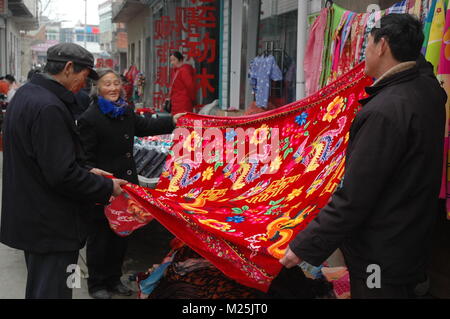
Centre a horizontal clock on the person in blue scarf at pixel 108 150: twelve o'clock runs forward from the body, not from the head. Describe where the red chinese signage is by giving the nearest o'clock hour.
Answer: The red chinese signage is roughly at 8 o'clock from the person in blue scarf.

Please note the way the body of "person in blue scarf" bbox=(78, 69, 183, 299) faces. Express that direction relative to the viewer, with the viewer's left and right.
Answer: facing the viewer and to the right of the viewer

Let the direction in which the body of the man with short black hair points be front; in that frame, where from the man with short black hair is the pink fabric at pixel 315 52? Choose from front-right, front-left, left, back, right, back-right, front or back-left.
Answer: front-right

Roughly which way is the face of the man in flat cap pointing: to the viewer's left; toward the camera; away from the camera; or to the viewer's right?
to the viewer's right

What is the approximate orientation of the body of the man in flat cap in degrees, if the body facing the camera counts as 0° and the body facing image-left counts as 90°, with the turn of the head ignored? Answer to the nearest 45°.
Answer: approximately 270°

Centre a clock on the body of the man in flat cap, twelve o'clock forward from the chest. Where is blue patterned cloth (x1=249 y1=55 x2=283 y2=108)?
The blue patterned cloth is roughly at 10 o'clock from the man in flat cap.

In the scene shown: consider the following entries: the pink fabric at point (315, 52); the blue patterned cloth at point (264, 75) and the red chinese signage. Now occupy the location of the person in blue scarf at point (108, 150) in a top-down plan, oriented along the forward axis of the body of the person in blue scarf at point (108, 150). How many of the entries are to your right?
0

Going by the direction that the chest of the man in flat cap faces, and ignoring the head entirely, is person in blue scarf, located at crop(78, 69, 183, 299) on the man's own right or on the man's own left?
on the man's own left

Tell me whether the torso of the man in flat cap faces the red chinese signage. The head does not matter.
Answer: no

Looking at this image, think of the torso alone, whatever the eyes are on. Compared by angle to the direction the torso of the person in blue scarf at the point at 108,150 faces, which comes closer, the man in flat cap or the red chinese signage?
the man in flat cap

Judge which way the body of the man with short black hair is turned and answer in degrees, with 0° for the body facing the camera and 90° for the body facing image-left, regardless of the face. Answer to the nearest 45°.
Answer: approximately 135°

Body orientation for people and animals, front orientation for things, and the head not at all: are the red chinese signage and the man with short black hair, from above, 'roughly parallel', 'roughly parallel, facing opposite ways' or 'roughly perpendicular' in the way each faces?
roughly perpendicular

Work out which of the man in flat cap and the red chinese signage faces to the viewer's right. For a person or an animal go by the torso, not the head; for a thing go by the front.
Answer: the man in flat cap

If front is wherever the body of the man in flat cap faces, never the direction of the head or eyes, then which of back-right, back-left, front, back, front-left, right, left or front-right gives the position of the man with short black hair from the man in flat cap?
front-right

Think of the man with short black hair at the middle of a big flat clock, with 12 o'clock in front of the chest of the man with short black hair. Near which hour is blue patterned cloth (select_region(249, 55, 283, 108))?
The blue patterned cloth is roughly at 1 o'clock from the man with short black hair.

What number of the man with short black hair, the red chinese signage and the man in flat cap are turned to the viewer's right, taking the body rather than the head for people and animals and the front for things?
1

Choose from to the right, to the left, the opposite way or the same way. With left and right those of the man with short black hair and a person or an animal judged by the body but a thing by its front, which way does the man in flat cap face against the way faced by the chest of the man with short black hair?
to the right

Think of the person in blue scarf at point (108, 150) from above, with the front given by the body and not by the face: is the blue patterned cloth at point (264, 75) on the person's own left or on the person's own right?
on the person's own left

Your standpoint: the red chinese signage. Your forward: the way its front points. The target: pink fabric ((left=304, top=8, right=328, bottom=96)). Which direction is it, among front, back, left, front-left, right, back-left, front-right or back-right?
front-left

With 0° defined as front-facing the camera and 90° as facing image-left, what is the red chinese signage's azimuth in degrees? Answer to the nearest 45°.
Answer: approximately 45°

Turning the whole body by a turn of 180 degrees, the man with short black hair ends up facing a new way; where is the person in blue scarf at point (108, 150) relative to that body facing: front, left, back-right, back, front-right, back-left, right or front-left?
back
